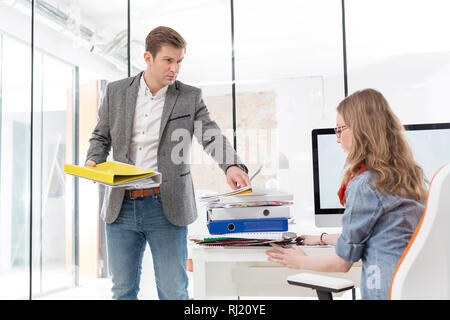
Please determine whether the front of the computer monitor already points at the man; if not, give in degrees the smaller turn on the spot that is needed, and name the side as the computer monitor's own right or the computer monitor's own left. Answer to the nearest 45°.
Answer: approximately 90° to the computer monitor's own right

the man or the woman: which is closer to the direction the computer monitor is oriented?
the woman

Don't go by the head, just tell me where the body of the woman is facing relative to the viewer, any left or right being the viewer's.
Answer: facing away from the viewer and to the left of the viewer

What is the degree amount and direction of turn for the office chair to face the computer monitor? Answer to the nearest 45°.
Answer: approximately 45° to its right

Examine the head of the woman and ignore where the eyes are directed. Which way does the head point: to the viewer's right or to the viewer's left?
to the viewer's left

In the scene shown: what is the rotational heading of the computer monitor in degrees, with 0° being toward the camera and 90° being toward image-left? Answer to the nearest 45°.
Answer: approximately 0°
